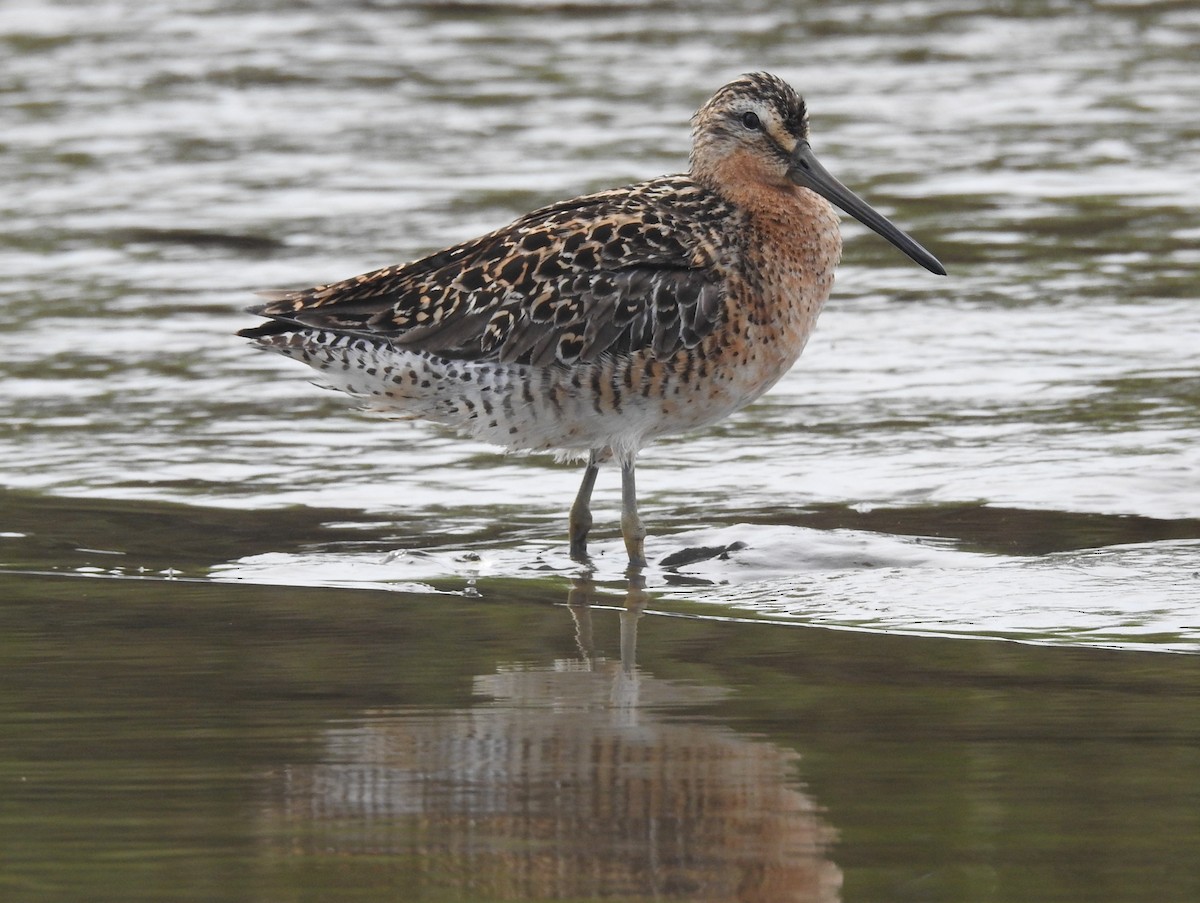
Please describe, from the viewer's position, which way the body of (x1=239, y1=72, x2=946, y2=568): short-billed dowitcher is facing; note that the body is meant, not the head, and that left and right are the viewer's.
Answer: facing to the right of the viewer
